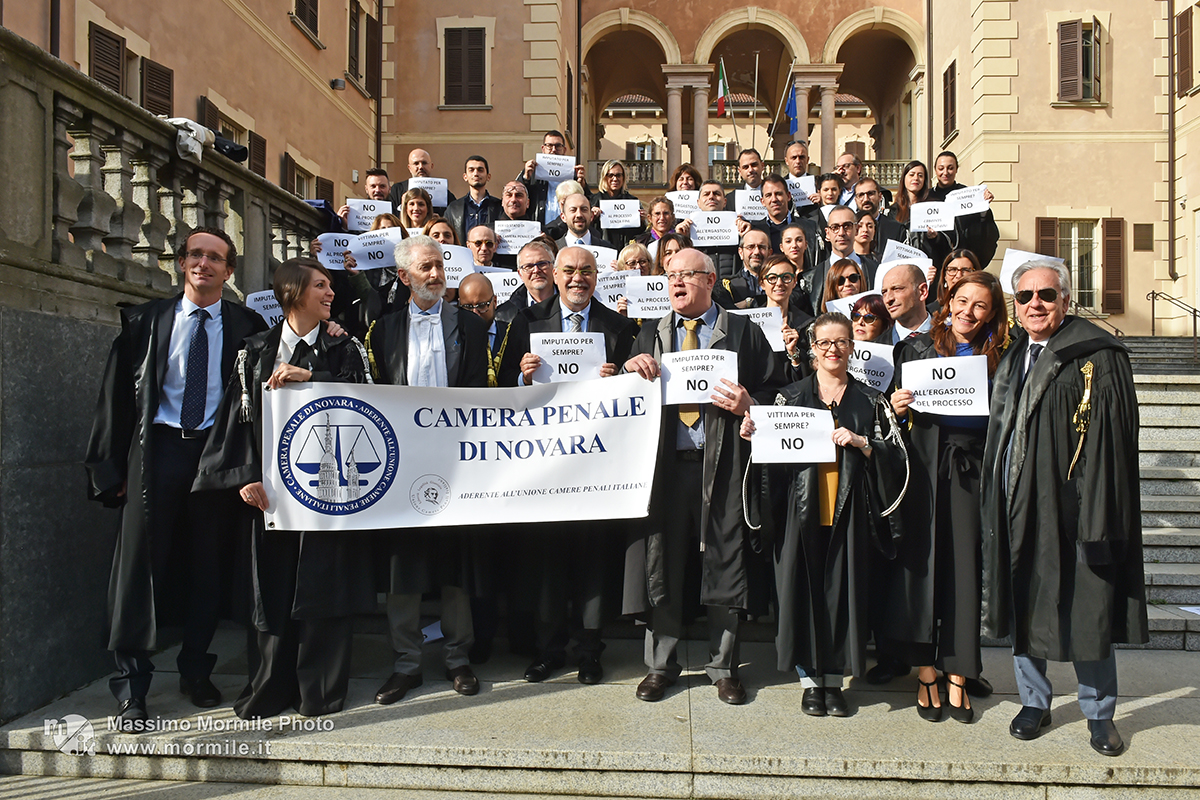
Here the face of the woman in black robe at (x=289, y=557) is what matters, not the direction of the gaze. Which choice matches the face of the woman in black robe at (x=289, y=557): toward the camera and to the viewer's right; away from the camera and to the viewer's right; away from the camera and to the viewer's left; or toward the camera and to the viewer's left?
toward the camera and to the viewer's right

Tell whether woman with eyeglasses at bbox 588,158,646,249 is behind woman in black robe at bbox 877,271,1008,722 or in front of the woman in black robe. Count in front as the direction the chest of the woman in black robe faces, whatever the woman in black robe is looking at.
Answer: behind

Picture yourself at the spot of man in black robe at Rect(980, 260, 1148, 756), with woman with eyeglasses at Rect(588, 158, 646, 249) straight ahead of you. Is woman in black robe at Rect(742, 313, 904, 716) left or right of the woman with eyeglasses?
left

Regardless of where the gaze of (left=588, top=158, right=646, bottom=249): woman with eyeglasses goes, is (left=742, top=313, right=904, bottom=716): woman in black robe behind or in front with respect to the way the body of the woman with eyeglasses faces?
in front

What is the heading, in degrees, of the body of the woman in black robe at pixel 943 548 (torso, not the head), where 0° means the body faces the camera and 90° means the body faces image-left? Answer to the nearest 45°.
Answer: approximately 0°

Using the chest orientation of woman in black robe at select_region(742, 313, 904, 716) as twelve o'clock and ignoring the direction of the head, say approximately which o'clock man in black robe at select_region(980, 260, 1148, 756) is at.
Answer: The man in black robe is roughly at 9 o'clock from the woman in black robe.

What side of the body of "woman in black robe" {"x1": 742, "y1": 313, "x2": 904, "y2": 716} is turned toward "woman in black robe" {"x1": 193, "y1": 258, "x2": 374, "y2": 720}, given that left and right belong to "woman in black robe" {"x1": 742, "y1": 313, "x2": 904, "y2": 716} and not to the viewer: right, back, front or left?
right

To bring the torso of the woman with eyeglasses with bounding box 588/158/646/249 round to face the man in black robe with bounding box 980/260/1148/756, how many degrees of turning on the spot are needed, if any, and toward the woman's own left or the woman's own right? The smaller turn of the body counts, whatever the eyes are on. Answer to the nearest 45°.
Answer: approximately 45° to the woman's own left

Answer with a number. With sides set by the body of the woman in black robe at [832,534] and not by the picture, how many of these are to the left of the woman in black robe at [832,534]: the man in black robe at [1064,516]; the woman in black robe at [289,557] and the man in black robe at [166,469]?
1

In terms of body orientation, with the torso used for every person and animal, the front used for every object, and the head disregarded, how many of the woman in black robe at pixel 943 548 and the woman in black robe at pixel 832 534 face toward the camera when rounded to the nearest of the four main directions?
2

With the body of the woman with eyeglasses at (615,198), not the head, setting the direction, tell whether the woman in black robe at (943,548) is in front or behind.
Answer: in front

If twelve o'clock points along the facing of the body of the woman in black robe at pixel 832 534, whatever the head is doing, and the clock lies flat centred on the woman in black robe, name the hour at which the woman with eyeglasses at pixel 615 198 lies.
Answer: The woman with eyeglasses is roughly at 5 o'clock from the woman in black robe.
